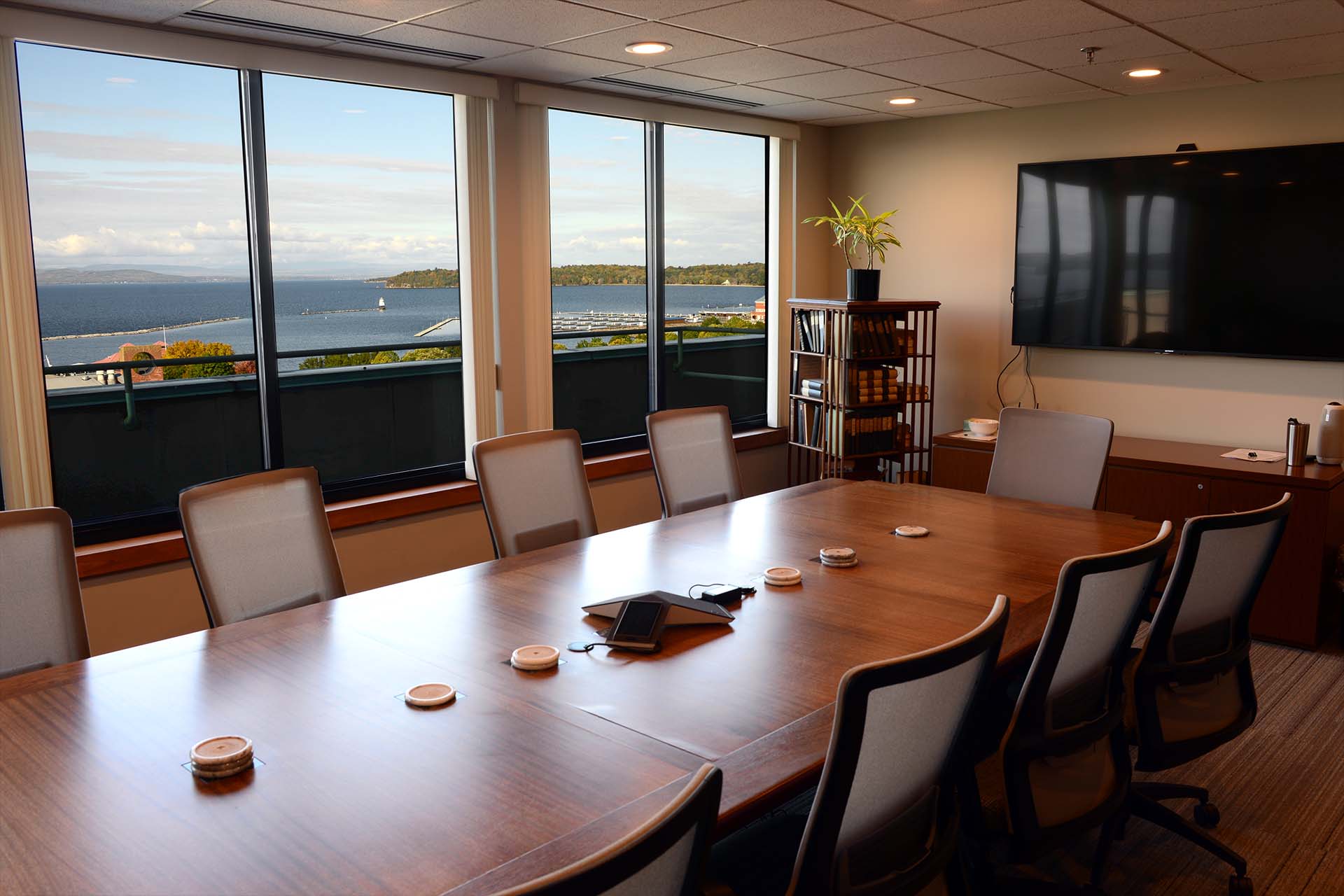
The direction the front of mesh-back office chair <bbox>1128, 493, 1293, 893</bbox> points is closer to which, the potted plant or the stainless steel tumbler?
the potted plant

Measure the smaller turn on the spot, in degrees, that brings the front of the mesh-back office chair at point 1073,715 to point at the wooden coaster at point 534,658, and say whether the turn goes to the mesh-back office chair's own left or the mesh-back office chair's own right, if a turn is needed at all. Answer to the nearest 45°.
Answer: approximately 45° to the mesh-back office chair's own left

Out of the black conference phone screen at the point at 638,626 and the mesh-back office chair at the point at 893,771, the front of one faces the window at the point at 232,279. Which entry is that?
the mesh-back office chair

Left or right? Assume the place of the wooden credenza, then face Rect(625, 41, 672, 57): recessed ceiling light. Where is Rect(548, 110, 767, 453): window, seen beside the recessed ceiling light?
right

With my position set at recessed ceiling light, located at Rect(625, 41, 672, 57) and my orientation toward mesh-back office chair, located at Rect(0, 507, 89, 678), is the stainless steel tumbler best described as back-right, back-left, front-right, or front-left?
back-left

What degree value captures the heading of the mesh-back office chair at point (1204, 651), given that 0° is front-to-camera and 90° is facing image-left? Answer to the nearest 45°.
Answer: approximately 135°

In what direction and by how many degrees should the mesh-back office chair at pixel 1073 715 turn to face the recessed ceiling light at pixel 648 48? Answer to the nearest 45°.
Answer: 0° — it already faces it

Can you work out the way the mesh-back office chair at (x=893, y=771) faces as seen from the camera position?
facing away from the viewer and to the left of the viewer

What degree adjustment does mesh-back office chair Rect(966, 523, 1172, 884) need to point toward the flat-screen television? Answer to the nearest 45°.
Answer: approximately 45° to its right

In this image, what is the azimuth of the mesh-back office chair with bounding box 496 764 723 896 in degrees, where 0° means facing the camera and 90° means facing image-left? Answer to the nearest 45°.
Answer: approximately 135°

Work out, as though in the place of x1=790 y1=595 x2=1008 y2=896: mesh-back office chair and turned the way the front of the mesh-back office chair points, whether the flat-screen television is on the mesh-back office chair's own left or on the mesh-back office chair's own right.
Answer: on the mesh-back office chair's own right

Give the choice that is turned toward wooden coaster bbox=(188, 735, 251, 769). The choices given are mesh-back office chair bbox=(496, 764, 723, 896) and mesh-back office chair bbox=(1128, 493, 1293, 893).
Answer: mesh-back office chair bbox=(496, 764, 723, 896)
